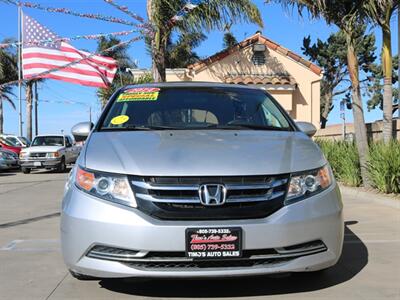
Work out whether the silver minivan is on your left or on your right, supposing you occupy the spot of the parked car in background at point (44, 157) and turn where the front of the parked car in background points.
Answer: on your left

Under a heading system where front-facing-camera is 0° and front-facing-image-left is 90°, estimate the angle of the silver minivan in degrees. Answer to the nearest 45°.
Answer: approximately 0°

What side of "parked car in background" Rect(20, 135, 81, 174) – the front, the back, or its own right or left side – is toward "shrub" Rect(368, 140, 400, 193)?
left

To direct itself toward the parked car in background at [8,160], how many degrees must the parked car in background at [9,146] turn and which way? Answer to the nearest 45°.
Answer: approximately 45° to its right

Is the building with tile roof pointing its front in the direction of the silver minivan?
yes

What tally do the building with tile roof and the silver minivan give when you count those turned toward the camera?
2

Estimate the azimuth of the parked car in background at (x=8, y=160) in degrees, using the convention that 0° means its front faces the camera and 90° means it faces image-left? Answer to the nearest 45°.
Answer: approximately 315°

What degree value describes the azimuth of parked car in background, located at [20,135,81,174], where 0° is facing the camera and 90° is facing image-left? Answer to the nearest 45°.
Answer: approximately 45°
